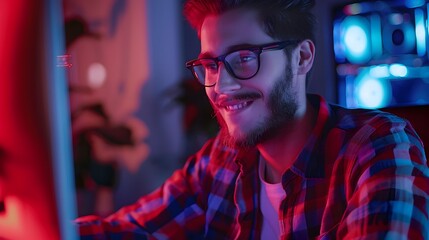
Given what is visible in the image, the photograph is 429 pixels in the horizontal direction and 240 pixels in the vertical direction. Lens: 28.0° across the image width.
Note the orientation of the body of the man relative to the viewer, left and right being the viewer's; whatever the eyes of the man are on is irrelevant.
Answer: facing the viewer and to the left of the viewer
